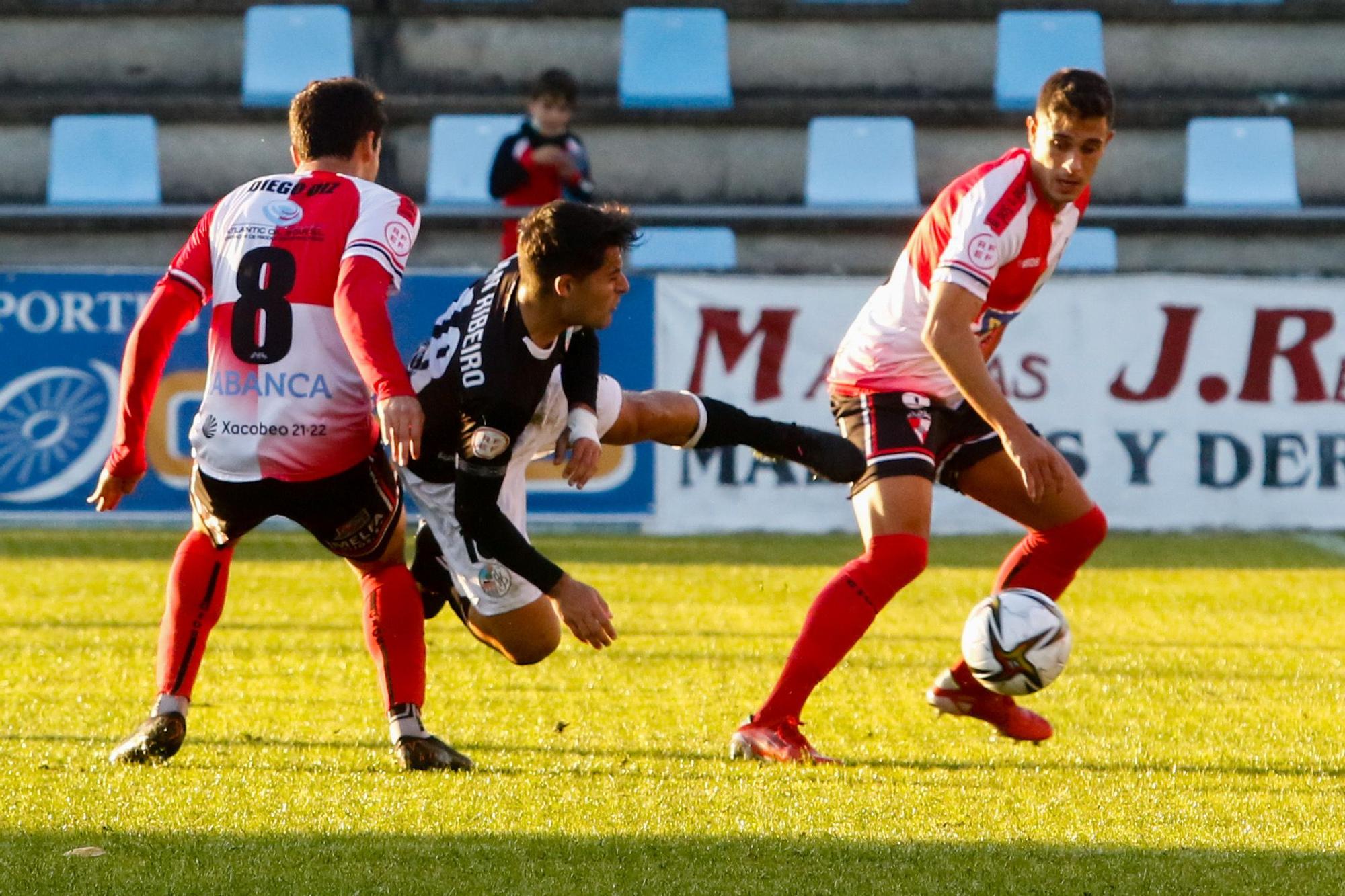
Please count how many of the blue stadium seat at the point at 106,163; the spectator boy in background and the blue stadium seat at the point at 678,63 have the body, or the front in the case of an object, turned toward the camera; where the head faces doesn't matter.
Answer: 3

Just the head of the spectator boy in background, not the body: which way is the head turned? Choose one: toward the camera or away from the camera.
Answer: toward the camera

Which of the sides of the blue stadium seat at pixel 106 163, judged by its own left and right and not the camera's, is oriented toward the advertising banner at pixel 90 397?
front

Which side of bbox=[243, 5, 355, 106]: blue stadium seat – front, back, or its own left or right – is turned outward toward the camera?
front

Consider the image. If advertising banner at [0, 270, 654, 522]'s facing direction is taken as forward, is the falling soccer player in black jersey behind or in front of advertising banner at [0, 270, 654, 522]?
in front

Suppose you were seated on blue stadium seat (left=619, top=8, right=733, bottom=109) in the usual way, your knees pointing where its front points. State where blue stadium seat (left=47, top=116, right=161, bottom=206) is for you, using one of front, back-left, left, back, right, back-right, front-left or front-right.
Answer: right

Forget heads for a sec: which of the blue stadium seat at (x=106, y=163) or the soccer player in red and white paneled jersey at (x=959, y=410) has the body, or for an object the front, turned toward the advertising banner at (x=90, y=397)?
the blue stadium seat

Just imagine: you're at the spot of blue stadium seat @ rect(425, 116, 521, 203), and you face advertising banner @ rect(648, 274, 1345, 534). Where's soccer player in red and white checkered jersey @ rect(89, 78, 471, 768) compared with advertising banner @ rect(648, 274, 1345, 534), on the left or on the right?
right

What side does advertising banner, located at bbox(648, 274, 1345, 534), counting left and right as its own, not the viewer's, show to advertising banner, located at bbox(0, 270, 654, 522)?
right

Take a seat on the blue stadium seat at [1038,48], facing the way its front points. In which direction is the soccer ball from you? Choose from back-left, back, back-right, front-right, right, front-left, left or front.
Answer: front

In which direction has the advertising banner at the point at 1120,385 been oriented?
toward the camera

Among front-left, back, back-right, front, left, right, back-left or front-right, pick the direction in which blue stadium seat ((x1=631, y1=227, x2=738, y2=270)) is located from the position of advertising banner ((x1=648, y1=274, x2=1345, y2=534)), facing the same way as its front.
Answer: back-right

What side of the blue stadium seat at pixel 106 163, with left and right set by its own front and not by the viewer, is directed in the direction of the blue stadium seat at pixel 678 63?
left

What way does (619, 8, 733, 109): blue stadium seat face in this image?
toward the camera

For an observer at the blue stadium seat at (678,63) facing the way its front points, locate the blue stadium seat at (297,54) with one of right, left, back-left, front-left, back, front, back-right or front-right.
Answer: right

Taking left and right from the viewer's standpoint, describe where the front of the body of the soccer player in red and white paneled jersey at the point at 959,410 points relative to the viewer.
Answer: facing the viewer and to the right of the viewer

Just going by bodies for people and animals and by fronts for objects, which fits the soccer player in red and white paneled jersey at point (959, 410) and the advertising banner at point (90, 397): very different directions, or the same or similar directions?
same or similar directions

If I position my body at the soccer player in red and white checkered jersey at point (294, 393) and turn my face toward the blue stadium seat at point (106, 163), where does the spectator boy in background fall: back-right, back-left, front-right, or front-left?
front-right

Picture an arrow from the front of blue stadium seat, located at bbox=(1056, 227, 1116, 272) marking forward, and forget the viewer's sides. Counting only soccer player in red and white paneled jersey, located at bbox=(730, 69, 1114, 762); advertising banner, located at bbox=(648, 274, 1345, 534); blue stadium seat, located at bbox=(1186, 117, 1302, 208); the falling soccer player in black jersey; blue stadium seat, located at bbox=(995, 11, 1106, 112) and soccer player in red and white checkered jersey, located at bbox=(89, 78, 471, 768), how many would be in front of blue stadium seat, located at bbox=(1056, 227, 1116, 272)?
4

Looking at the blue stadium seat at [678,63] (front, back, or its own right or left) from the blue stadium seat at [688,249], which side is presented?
front

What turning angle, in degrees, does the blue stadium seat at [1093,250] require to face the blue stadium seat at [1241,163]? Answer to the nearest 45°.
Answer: approximately 135° to its left
